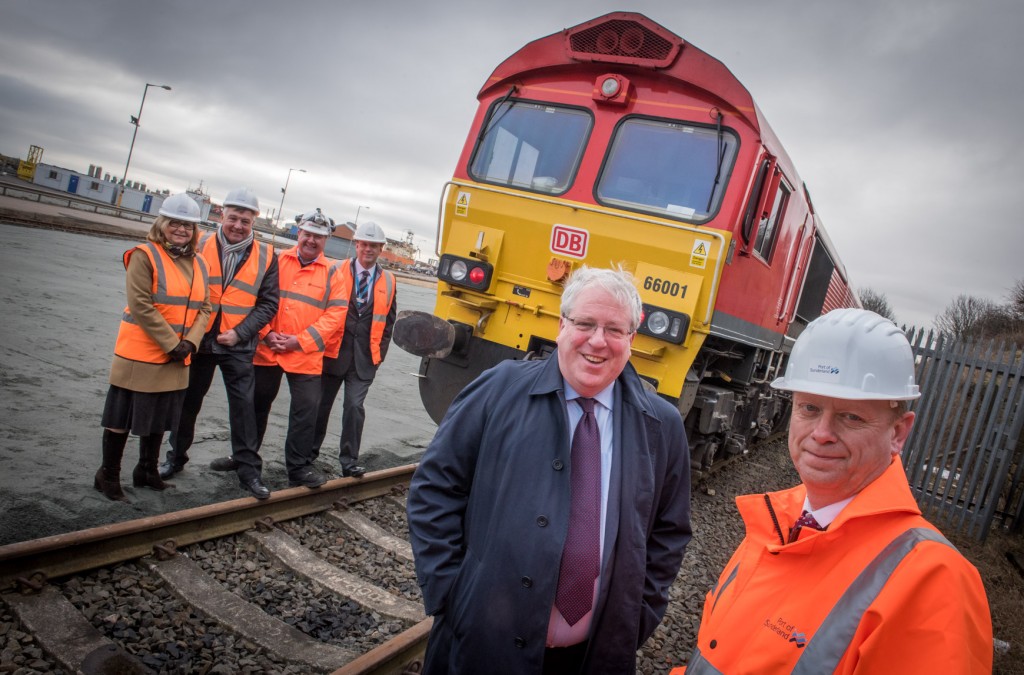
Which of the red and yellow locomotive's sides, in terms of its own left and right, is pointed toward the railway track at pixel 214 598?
front

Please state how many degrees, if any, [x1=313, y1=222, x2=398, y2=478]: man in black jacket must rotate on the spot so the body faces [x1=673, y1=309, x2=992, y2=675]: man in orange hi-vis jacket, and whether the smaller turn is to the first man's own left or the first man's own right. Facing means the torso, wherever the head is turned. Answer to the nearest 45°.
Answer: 0° — they already face them

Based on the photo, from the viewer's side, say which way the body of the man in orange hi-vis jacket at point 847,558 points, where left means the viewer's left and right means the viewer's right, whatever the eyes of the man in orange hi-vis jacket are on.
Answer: facing the viewer and to the left of the viewer

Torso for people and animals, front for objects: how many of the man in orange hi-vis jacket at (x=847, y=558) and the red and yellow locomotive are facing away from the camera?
0

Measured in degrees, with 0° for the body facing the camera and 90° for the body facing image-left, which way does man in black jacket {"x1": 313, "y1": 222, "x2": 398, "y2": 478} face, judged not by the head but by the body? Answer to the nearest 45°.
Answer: approximately 0°

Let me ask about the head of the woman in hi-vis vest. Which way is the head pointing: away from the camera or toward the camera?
toward the camera

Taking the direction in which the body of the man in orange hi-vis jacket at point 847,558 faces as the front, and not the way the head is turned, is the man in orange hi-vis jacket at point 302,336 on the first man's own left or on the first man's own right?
on the first man's own right

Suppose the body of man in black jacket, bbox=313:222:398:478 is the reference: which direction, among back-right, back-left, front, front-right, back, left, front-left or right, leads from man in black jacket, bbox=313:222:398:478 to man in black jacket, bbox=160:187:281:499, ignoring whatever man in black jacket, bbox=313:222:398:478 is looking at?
front-right

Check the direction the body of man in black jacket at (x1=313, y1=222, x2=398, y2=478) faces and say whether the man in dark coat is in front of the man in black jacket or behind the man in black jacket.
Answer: in front

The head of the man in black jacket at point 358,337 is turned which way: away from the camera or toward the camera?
toward the camera

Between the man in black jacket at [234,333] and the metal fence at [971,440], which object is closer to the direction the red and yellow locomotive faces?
the man in black jacket

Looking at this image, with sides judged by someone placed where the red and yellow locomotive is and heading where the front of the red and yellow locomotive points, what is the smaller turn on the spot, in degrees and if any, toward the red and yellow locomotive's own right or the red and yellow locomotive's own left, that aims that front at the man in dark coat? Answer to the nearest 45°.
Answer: approximately 45° to the red and yellow locomotive's own left

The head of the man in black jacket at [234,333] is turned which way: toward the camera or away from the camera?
toward the camera
